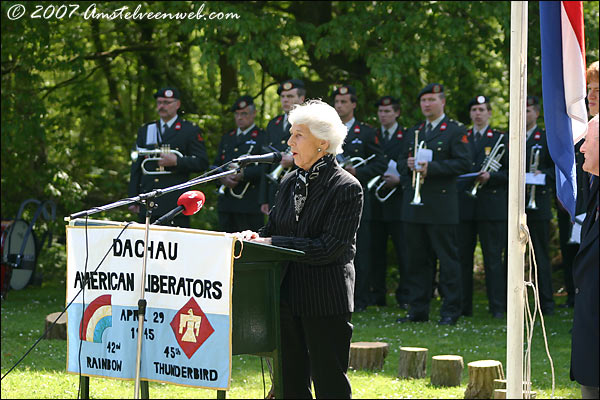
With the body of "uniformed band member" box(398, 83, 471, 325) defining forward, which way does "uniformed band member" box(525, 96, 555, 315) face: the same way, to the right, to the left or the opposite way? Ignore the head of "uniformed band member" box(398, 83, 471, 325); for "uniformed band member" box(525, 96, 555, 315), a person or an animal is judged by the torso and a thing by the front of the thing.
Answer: the same way

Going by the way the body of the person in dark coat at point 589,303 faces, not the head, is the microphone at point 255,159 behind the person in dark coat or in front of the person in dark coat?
in front

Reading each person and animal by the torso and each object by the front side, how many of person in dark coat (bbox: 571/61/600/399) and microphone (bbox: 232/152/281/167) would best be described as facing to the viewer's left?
1

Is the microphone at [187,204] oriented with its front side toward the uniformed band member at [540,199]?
no

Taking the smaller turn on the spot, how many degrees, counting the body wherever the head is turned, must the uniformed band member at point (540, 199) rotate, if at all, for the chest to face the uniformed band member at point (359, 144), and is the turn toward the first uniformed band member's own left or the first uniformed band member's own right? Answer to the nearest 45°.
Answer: approximately 45° to the first uniformed band member's own right

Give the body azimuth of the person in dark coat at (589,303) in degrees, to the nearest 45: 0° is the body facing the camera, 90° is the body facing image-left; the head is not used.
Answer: approximately 90°

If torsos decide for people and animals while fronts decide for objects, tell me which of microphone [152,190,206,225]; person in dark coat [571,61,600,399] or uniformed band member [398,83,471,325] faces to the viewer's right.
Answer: the microphone

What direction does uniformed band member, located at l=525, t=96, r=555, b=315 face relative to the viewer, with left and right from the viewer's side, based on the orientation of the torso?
facing the viewer and to the left of the viewer

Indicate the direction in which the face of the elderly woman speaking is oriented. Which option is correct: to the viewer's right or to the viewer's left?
to the viewer's left

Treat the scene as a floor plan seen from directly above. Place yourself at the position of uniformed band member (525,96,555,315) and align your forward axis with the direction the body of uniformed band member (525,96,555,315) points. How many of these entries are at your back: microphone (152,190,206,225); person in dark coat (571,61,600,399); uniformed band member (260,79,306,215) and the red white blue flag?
0

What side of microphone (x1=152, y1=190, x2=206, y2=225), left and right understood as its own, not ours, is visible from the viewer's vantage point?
right

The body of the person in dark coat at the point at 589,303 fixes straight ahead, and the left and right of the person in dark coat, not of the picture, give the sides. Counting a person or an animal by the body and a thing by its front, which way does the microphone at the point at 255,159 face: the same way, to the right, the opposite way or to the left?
the opposite way

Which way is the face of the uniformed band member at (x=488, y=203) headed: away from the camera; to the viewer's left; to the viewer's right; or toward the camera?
toward the camera

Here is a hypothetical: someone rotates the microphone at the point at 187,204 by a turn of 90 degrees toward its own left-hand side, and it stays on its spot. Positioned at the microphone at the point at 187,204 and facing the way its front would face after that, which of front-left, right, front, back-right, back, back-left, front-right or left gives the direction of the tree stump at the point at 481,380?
front-right

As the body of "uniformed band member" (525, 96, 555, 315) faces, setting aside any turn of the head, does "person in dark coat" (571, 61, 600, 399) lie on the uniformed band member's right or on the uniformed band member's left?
on the uniformed band member's left

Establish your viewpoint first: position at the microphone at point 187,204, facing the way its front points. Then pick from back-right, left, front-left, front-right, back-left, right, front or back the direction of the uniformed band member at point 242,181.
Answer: left

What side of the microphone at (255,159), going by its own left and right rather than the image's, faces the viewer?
right
